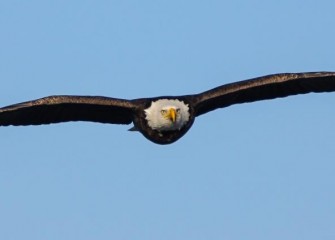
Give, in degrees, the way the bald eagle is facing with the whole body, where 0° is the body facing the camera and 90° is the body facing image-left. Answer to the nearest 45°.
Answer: approximately 0°
